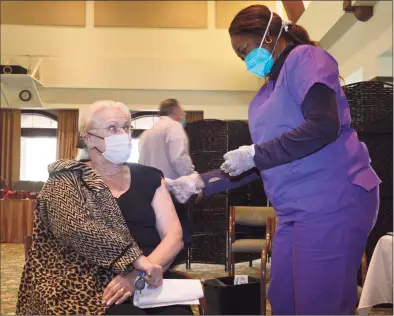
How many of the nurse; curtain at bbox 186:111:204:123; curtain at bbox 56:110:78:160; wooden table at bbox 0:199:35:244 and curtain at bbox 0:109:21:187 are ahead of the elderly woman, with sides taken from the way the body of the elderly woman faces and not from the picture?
1

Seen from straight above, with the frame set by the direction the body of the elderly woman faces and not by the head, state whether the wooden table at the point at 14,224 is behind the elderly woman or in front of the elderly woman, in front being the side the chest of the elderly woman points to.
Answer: behind

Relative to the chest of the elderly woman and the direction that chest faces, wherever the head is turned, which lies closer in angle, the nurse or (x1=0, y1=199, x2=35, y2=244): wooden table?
the nurse

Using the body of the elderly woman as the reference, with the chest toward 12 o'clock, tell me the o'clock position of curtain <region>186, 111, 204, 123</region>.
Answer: The curtain is roughly at 8 o'clock from the elderly woman.

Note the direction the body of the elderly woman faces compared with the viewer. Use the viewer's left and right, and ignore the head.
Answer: facing the viewer and to the right of the viewer

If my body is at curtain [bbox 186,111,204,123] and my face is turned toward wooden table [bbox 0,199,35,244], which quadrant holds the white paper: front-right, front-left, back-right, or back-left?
front-left

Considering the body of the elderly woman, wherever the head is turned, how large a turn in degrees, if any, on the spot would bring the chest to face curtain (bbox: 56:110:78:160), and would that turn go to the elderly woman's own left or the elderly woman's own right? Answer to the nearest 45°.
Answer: approximately 135° to the elderly woman's own left

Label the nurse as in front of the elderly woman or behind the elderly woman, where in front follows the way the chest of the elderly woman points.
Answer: in front

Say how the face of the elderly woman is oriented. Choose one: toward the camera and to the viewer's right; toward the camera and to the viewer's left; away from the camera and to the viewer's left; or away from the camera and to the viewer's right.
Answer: toward the camera and to the viewer's right
